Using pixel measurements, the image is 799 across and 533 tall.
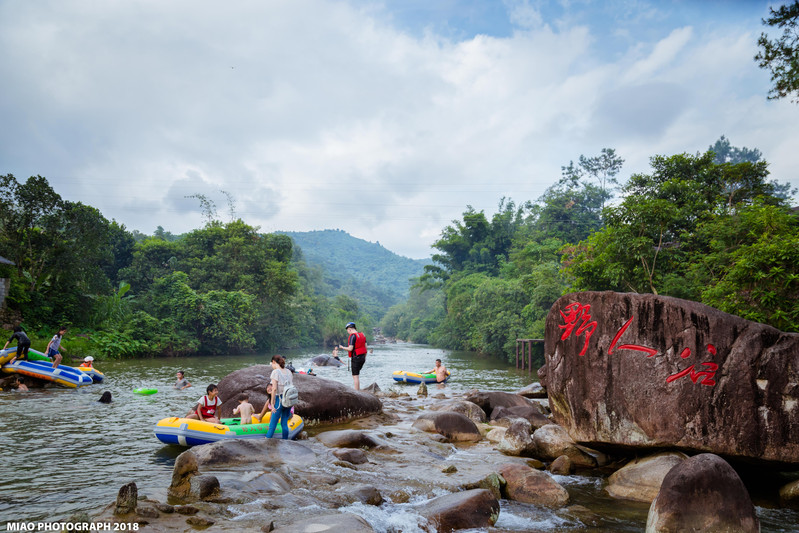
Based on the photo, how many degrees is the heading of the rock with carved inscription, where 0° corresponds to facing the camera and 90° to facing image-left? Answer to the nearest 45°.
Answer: approximately 0°

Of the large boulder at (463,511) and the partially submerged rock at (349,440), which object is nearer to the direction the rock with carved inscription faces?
the large boulder

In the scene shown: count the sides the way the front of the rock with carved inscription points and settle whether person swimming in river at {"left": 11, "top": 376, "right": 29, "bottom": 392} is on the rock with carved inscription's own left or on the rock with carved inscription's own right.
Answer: on the rock with carved inscription's own right

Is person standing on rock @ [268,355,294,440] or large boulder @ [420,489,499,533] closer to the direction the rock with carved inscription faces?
the large boulder

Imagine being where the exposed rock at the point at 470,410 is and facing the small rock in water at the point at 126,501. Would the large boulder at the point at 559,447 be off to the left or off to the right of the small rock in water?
left

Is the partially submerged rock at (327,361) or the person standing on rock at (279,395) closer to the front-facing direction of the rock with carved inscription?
the person standing on rock

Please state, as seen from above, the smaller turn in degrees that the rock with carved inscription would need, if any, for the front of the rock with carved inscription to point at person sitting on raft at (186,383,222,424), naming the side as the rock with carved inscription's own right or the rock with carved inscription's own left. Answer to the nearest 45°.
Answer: approximately 90° to the rock with carved inscription's own right
